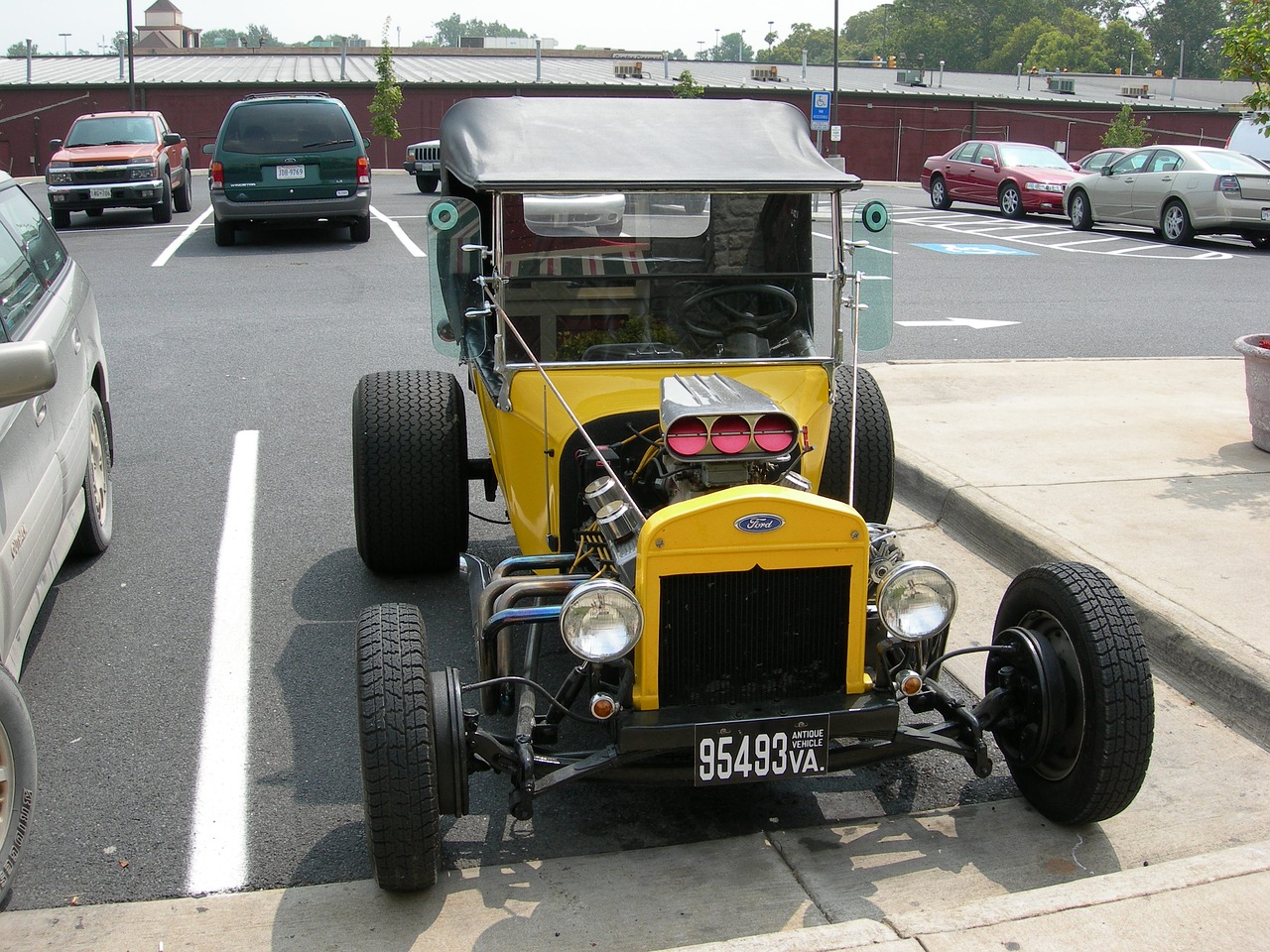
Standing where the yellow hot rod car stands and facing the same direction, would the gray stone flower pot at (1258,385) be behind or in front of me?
behind

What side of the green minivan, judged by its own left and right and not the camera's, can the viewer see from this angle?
back

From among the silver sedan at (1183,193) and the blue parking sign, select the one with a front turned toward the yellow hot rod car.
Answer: the blue parking sign

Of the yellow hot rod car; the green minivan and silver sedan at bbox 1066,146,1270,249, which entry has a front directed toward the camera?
the yellow hot rod car

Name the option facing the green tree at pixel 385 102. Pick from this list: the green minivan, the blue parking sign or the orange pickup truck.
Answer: the green minivan

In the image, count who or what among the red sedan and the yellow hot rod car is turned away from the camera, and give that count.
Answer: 0

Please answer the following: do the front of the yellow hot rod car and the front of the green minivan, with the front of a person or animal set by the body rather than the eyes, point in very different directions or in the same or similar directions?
very different directions

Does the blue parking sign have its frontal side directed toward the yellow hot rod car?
yes

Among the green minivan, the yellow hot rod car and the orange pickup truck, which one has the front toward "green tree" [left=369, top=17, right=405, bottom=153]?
the green minivan

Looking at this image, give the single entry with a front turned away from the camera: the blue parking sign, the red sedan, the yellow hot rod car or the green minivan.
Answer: the green minivan

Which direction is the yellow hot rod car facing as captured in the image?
toward the camera

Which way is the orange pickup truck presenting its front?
toward the camera

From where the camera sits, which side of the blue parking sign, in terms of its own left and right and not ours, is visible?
front

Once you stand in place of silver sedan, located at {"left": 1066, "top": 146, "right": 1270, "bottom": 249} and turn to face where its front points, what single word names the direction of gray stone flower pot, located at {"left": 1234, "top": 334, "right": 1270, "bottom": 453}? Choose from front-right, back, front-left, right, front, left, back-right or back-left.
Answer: back-left

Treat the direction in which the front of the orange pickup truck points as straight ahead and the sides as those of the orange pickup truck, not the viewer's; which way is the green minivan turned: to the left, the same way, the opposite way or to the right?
the opposite way
